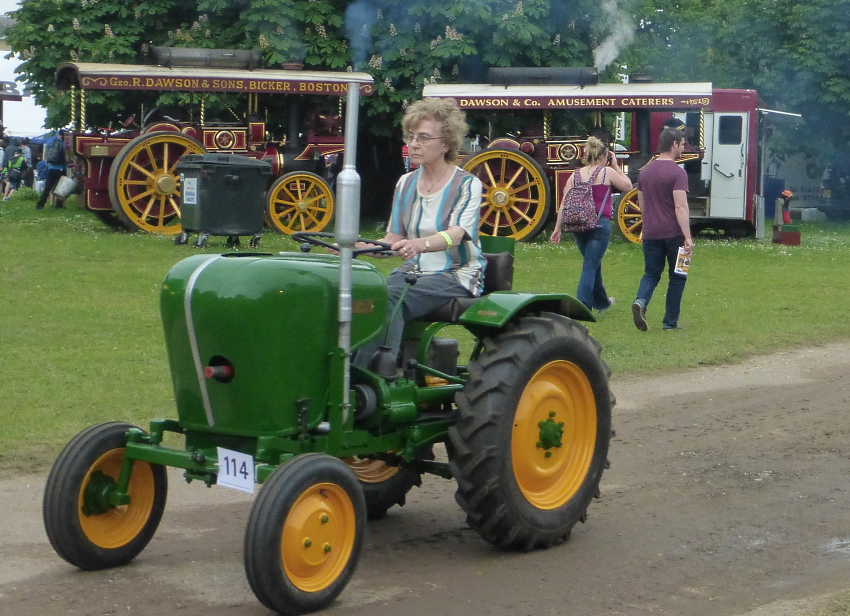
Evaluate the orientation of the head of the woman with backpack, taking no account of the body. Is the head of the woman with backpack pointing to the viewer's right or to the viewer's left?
to the viewer's right

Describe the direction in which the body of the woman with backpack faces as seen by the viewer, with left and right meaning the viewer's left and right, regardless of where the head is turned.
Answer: facing away from the viewer and to the right of the viewer

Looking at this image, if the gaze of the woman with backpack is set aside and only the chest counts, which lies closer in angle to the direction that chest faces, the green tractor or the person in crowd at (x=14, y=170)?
the person in crowd

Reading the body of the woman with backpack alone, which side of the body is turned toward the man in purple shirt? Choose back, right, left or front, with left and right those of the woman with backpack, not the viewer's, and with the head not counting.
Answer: right

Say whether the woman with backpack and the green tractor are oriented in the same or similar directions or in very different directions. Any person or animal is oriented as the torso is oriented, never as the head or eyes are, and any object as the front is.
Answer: very different directions

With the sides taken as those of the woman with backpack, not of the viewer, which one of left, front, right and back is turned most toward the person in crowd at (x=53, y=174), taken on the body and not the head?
left

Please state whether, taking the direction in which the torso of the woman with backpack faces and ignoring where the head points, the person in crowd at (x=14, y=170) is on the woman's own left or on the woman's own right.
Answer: on the woman's own left
